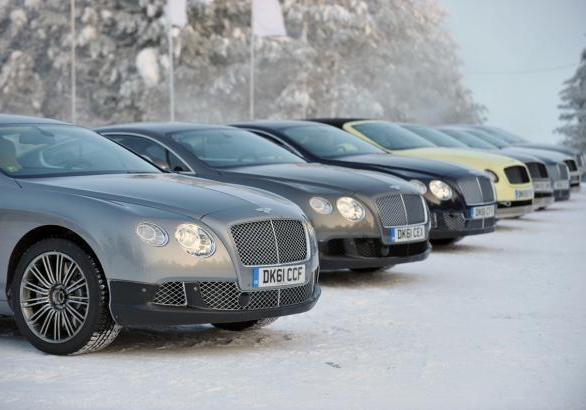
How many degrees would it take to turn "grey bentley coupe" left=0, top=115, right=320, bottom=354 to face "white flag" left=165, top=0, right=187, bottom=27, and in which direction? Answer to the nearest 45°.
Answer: approximately 135° to its left

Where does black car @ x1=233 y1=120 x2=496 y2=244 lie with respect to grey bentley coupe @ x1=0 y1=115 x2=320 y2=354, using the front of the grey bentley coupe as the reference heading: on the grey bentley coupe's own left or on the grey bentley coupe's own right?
on the grey bentley coupe's own left

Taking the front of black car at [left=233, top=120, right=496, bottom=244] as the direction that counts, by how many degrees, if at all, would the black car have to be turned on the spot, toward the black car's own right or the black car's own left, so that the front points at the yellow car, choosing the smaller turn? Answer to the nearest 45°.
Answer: approximately 135° to the black car's own left

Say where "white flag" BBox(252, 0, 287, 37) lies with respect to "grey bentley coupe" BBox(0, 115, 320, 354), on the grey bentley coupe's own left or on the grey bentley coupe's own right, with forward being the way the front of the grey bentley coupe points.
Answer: on the grey bentley coupe's own left

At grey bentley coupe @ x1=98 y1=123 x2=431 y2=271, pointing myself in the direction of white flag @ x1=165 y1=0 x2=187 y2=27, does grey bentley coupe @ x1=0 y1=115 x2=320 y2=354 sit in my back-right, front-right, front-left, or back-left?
back-left

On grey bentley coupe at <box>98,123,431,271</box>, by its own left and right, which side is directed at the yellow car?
left

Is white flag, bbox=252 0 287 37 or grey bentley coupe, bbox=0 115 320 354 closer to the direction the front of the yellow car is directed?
the grey bentley coupe
